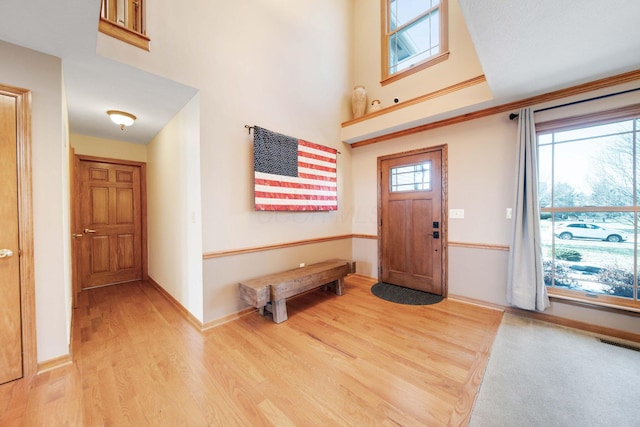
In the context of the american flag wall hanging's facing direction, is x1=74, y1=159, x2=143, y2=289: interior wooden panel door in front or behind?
behind

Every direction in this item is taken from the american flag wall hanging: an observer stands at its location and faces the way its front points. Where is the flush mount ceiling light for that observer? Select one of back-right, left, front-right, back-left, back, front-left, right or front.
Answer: back-right

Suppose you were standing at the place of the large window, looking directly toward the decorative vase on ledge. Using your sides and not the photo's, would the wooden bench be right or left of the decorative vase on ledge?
left

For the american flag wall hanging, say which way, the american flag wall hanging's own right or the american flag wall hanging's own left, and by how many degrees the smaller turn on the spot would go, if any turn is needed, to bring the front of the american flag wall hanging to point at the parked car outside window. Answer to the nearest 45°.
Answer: approximately 45° to the american flag wall hanging's own left

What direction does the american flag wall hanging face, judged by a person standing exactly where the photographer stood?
facing the viewer and to the right of the viewer

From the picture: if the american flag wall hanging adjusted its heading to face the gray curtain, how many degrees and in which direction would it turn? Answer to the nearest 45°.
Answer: approximately 45° to its left

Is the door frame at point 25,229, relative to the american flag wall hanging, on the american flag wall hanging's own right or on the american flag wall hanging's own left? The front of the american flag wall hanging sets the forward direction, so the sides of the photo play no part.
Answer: on the american flag wall hanging's own right

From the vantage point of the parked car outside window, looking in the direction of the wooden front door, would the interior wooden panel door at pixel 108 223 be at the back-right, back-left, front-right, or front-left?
front-right
